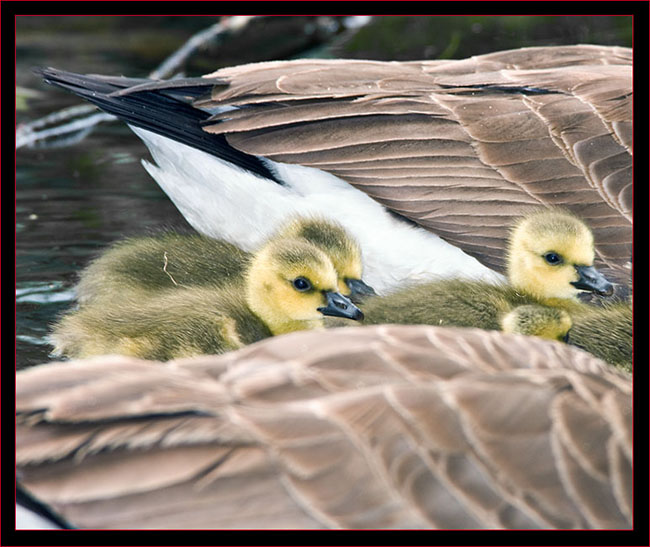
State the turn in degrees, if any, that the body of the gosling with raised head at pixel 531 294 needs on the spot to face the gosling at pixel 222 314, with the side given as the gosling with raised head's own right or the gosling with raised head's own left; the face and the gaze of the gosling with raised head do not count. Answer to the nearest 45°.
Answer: approximately 180°

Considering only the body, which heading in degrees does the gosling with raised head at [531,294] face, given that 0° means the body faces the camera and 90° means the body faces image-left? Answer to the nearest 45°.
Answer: approximately 270°

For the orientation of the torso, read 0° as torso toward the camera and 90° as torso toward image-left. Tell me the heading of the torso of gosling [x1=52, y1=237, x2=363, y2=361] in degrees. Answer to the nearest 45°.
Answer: approximately 270°

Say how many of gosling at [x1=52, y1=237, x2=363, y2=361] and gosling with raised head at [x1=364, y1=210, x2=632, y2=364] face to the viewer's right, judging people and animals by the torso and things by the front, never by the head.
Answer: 2

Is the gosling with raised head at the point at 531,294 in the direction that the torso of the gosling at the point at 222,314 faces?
yes

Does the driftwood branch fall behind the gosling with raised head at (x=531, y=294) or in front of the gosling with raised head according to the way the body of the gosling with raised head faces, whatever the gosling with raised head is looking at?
behind

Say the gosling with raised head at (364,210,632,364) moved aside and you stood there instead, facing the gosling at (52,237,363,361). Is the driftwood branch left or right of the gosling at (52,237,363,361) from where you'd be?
right
